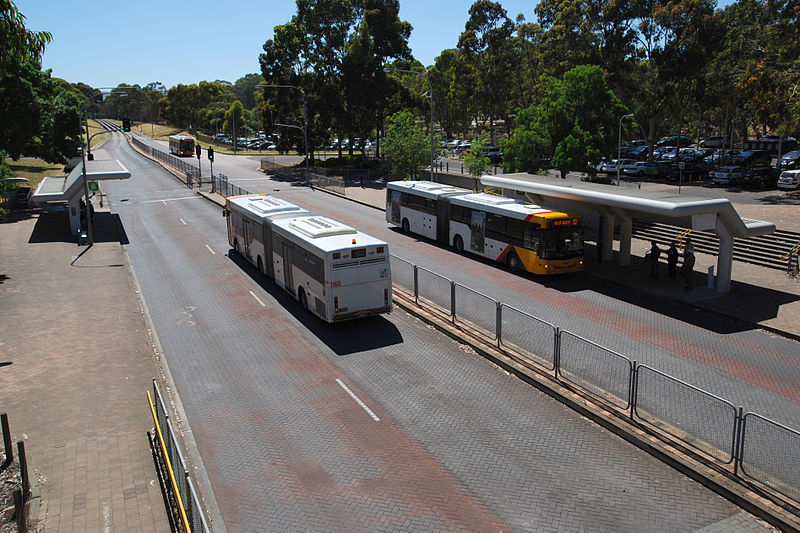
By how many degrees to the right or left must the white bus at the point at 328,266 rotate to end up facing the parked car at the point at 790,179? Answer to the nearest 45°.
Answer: approximately 90° to its right

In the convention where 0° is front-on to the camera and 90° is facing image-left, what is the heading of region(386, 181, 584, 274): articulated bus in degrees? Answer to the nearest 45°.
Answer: approximately 315°

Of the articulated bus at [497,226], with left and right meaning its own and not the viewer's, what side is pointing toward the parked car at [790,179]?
left

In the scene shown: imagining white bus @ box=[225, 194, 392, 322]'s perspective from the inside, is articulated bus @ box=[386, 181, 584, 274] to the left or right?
on its right

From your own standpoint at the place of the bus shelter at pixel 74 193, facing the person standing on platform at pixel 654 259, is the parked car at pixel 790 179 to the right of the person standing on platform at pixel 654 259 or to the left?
left

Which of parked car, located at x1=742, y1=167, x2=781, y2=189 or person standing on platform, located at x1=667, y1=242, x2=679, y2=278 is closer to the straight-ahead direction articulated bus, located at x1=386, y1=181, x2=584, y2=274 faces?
the person standing on platform

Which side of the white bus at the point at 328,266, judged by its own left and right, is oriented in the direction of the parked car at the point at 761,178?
right
